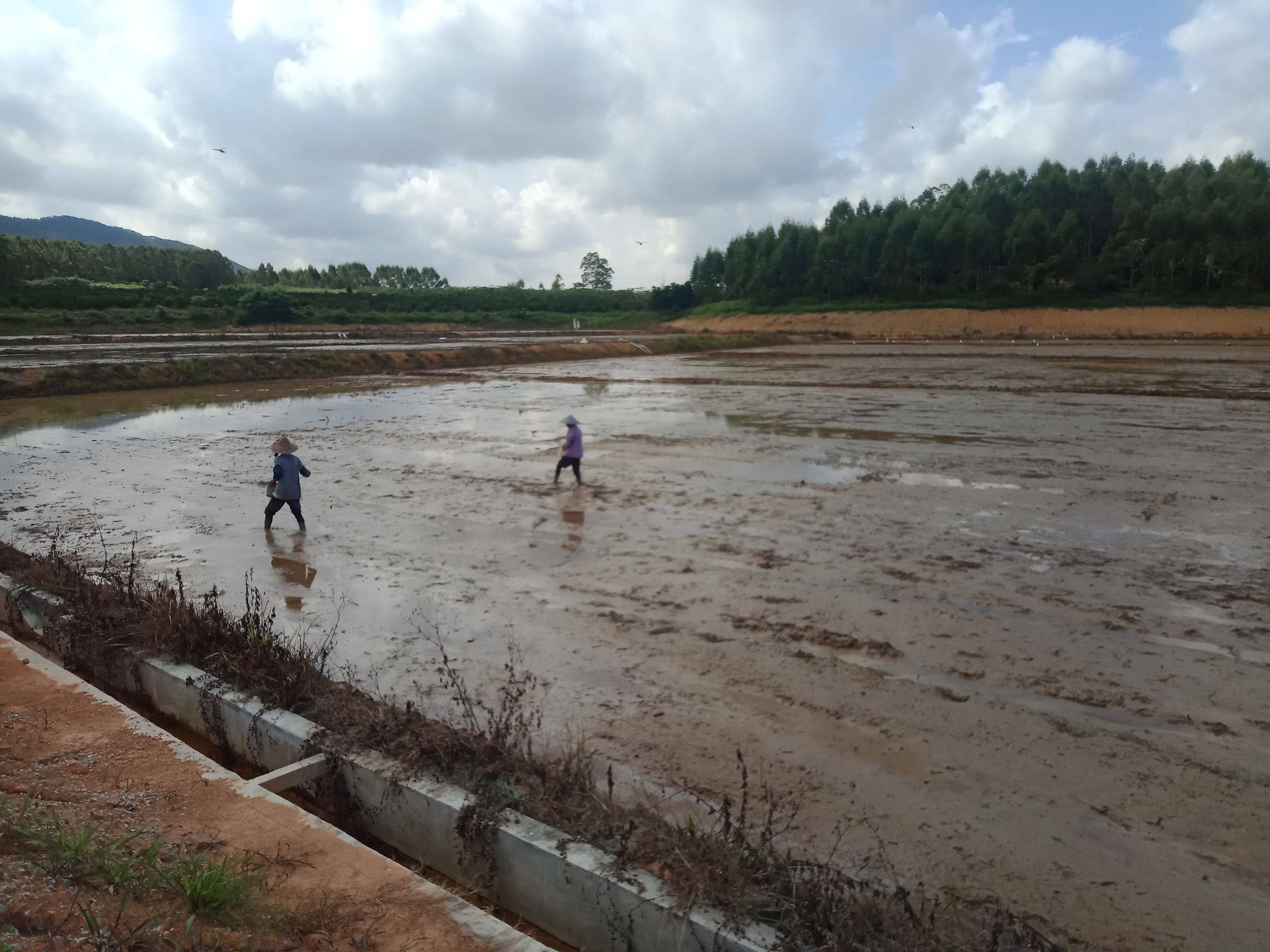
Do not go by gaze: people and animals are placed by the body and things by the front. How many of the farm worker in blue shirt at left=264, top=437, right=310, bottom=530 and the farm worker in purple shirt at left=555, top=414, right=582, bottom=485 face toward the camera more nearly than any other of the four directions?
0

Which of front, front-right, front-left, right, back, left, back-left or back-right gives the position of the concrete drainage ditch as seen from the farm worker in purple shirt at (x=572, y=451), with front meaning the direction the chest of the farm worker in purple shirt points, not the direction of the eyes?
left

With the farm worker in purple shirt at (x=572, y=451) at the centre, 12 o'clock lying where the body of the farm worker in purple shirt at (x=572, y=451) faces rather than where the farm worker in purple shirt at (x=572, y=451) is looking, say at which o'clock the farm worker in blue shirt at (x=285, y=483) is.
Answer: the farm worker in blue shirt at (x=285, y=483) is roughly at 11 o'clock from the farm worker in purple shirt at (x=572, y=451).

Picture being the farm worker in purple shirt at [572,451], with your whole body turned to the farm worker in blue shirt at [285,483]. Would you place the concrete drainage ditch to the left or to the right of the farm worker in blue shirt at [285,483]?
left

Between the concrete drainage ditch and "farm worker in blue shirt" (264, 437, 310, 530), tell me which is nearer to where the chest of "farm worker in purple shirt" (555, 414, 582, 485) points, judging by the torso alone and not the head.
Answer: the farm worker in blue shirt

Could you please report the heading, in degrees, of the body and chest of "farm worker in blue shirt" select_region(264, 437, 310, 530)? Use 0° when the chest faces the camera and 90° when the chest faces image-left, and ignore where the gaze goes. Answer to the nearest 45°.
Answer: approximately 135°

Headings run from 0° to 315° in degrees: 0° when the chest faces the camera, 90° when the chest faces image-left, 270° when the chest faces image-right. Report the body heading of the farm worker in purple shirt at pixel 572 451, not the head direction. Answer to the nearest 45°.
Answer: approximately 90°
